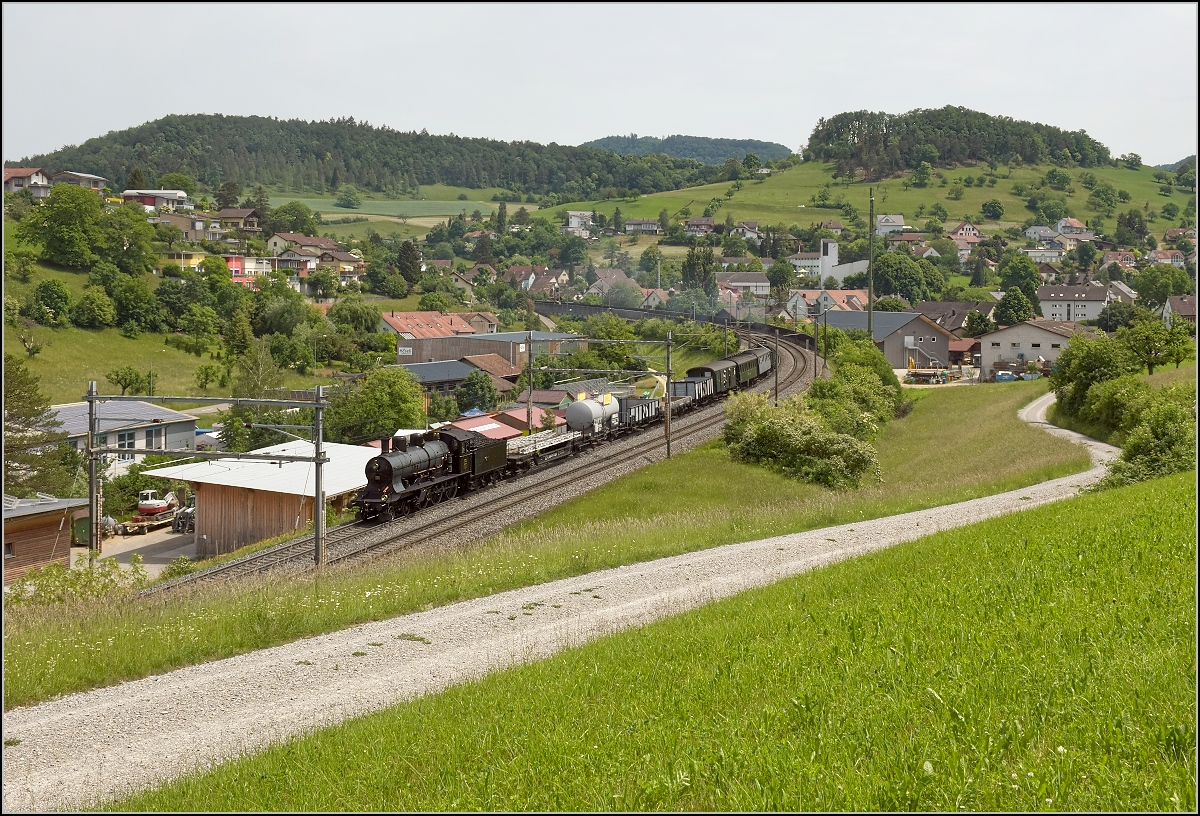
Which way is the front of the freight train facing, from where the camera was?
facing the viewer and to the left of the viewer

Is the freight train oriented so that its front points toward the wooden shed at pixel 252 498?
yes

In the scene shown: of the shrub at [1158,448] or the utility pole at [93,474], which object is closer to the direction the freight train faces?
the utility pole

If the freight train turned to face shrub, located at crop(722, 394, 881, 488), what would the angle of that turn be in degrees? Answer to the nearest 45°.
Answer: approximately 135° to its left

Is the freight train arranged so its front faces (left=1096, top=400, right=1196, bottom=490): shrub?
no

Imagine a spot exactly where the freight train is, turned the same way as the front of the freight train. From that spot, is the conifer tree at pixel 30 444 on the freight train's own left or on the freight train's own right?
on the freight train's own right

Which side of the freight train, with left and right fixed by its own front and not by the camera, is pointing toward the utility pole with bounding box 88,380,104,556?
front
